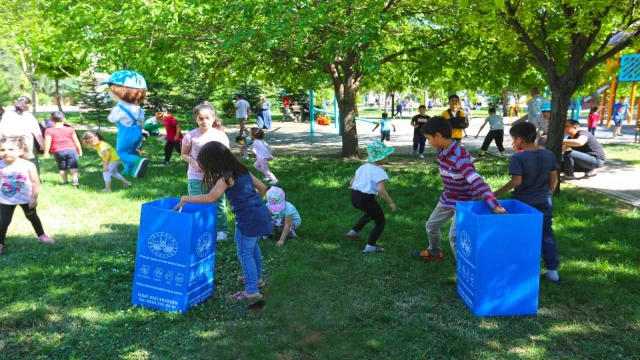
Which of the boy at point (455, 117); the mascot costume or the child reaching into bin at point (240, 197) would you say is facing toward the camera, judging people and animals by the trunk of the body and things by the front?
the boy

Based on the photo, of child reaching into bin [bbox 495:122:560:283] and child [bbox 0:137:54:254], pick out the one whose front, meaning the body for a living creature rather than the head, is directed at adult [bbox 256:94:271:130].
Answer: the child reaching into bin

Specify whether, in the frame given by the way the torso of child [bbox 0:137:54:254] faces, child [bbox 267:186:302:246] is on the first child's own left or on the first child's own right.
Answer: on the first child's own left

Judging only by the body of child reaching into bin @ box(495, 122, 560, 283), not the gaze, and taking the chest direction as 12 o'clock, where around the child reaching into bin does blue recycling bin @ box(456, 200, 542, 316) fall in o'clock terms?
The blue recycling bin is roughly at 8 o'clock from the child reaching into bin.

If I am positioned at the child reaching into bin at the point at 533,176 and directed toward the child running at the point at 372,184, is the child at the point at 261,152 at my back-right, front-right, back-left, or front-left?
front-right

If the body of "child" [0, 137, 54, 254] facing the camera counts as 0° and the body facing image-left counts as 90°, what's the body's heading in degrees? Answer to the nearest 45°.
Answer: approximately 0°

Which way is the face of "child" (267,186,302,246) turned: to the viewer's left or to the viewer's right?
to the viewer's left

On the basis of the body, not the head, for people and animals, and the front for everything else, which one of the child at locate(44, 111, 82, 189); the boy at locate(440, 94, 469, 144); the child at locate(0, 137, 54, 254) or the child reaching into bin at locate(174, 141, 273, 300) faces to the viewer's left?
the child reaching into bin

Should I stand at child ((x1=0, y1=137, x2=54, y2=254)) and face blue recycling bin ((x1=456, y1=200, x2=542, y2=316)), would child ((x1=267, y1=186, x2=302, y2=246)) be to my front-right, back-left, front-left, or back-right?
front-left

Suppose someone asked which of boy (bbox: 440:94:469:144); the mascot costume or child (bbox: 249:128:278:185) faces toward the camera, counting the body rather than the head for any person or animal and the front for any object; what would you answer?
the boy

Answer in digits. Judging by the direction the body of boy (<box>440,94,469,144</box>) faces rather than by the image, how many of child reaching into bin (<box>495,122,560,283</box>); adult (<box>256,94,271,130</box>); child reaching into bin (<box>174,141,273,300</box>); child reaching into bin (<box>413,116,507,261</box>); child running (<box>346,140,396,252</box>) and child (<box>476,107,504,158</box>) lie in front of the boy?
4

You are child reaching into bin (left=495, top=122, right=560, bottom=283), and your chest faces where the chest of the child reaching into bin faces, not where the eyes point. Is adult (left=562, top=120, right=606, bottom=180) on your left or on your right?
on your right
